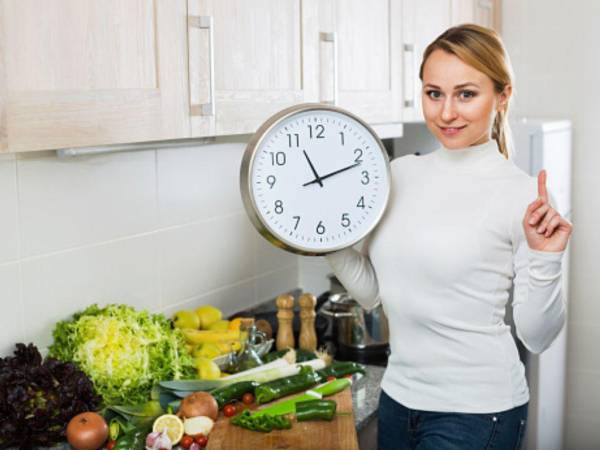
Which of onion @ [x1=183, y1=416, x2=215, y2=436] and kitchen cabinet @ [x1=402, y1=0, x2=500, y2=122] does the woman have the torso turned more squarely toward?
the onion

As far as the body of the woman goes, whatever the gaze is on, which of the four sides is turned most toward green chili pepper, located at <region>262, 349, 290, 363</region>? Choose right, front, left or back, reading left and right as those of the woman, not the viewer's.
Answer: right

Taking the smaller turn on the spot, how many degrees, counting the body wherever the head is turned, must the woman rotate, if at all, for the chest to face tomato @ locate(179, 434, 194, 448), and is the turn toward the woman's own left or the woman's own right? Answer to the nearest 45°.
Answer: approximately 45° to the woman's own right

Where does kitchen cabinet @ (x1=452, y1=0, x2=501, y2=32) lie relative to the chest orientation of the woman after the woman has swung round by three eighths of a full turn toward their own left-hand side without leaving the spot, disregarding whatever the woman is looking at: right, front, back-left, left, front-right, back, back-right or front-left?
left
